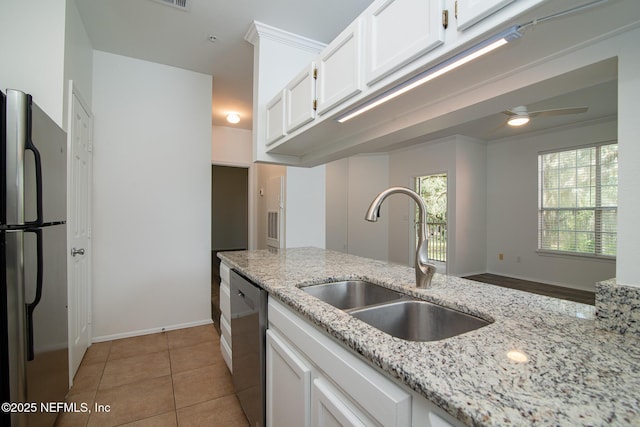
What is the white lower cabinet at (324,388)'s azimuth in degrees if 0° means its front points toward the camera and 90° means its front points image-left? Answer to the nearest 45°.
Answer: approximately 45°

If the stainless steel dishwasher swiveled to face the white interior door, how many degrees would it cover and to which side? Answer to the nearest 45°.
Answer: approximately 45° to its right

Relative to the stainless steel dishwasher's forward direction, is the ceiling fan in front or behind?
behind

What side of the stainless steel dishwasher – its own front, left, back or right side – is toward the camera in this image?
left

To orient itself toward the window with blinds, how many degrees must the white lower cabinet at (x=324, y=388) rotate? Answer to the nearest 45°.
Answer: approximately 180°

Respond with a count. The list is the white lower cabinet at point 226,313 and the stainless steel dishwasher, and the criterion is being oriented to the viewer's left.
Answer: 2

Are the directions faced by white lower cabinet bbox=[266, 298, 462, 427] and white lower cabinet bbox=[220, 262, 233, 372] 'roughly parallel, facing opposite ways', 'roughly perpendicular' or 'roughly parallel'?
roughly parallel

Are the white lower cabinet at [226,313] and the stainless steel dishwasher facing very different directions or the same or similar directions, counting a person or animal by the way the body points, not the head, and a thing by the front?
same or similar directions

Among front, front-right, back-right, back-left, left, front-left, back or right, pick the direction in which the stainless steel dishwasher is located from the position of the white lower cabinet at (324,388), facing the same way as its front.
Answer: right

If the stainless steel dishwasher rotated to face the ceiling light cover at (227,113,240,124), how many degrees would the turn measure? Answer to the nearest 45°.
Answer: approximately 90° to its right

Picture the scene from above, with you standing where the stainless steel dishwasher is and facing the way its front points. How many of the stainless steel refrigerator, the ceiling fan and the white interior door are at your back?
1

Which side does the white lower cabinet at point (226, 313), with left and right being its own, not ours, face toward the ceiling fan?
back

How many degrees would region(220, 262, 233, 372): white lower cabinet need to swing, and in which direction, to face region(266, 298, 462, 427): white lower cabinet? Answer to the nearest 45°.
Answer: approximately 90° to its left

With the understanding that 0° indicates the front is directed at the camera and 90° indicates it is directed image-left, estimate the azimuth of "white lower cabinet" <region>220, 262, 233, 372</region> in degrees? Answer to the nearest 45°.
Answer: approximately 90°

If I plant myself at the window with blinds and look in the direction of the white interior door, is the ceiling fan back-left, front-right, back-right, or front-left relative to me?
front-left
